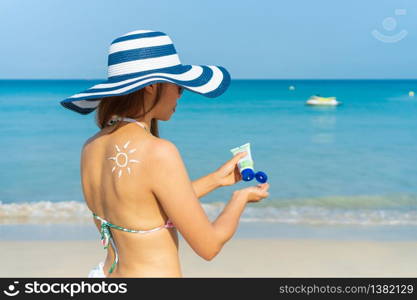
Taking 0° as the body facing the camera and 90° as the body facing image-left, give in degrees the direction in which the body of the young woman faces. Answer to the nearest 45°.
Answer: approximately 225°
